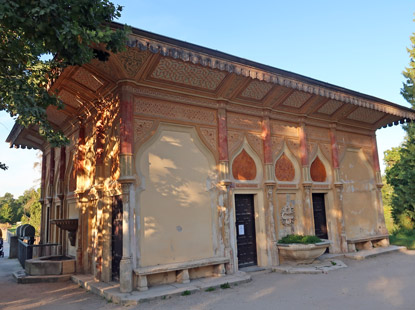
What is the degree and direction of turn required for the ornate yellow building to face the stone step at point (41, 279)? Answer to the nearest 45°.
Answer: approximately 135° to its right

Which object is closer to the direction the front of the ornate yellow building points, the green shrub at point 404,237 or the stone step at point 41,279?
the green shrub

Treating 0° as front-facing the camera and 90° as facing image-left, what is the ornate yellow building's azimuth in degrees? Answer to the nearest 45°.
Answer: approximately 315°

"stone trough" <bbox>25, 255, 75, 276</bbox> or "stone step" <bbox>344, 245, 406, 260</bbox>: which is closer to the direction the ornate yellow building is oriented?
the stone step

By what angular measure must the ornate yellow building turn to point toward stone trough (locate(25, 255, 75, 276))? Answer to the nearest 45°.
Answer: approximately 135° to its right

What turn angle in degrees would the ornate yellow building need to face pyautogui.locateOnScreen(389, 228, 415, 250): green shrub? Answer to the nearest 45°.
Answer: approximately 90° to its left
